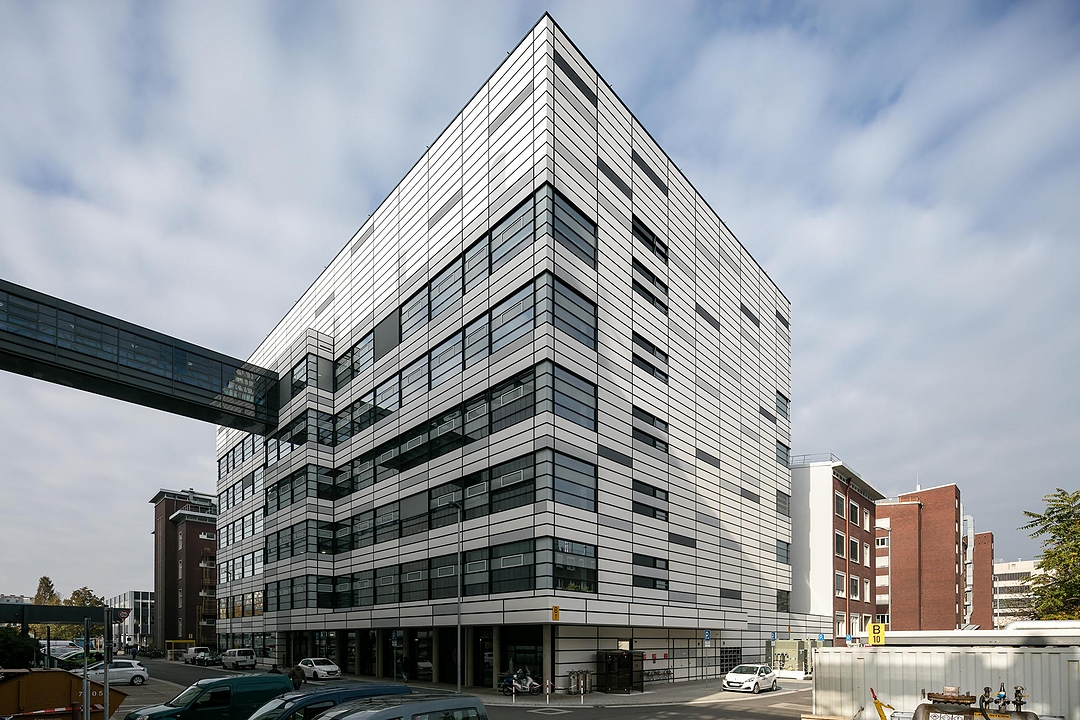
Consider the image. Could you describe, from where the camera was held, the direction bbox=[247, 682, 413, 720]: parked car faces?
facing the viewer and to the left of the viewer

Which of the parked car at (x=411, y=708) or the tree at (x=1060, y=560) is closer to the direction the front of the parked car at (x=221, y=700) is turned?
the parked car

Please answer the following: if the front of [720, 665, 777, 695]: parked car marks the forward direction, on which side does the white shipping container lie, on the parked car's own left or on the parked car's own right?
on the parked car's own left

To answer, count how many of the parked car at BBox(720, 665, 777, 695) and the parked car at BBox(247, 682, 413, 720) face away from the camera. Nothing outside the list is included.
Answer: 0

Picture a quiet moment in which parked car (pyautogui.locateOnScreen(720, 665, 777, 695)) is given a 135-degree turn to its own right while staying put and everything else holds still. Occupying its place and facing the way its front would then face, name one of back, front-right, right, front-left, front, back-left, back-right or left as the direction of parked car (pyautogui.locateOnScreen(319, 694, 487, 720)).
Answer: back
